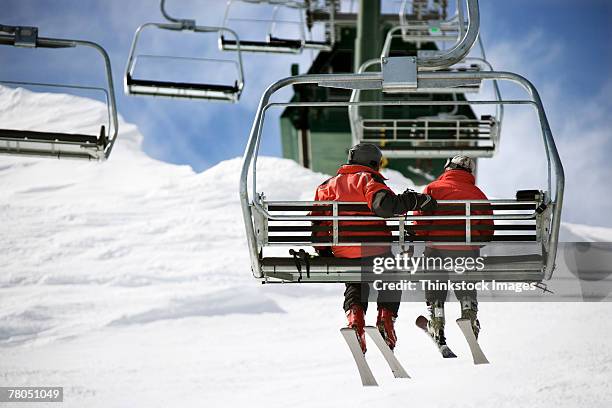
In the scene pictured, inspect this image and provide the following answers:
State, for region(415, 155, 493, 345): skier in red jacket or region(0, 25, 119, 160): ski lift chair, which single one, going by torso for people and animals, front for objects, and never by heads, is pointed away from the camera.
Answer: the skier in red jacket

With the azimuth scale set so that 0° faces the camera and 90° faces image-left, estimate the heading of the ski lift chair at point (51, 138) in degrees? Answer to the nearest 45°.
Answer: approximately 0°

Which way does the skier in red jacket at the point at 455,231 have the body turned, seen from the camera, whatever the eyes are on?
away from the camera

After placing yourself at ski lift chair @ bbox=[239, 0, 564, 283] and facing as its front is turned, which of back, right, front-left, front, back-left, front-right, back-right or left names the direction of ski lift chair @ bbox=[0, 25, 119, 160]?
front-left

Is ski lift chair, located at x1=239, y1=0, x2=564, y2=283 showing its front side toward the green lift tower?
yes

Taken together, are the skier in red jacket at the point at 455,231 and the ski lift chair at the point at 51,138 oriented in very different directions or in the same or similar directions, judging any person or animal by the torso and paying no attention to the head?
very different directions

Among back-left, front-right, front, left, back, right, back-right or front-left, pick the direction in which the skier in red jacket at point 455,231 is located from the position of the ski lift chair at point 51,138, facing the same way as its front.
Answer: front-left

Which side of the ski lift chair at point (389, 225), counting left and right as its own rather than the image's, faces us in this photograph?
back

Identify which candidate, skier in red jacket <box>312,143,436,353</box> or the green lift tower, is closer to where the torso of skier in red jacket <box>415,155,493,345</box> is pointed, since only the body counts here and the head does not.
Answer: the green lift tower

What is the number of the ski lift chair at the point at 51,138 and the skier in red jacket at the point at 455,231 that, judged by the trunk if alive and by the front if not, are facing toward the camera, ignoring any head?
1

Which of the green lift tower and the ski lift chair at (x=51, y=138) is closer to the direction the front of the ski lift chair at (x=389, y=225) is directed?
the green lift tower

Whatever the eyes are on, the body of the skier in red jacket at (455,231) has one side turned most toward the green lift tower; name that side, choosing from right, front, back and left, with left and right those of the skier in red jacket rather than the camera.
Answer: front

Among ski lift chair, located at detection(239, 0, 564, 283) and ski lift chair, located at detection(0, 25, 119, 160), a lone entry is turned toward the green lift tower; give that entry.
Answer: ski lift chair, located at detection(239, 0, 564, 283)
